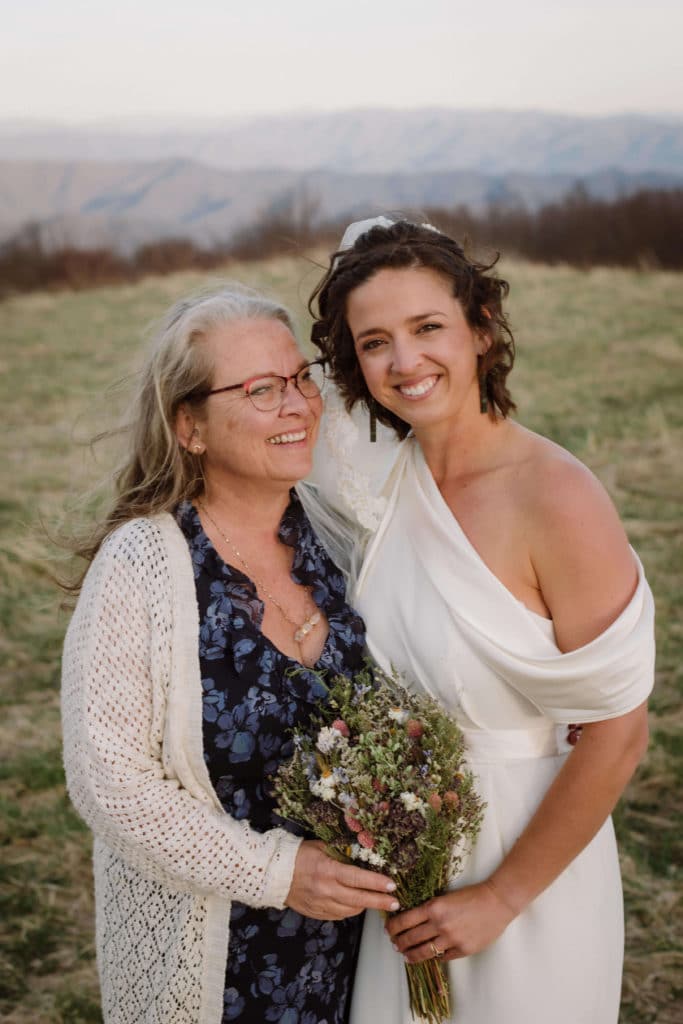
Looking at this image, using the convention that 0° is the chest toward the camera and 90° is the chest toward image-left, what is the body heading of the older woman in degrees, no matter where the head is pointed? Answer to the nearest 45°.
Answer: approximately 315°

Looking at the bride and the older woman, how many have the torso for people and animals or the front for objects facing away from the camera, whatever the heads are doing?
0

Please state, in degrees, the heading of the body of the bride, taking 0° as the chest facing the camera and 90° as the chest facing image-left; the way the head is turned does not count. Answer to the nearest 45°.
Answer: approximately 45°
